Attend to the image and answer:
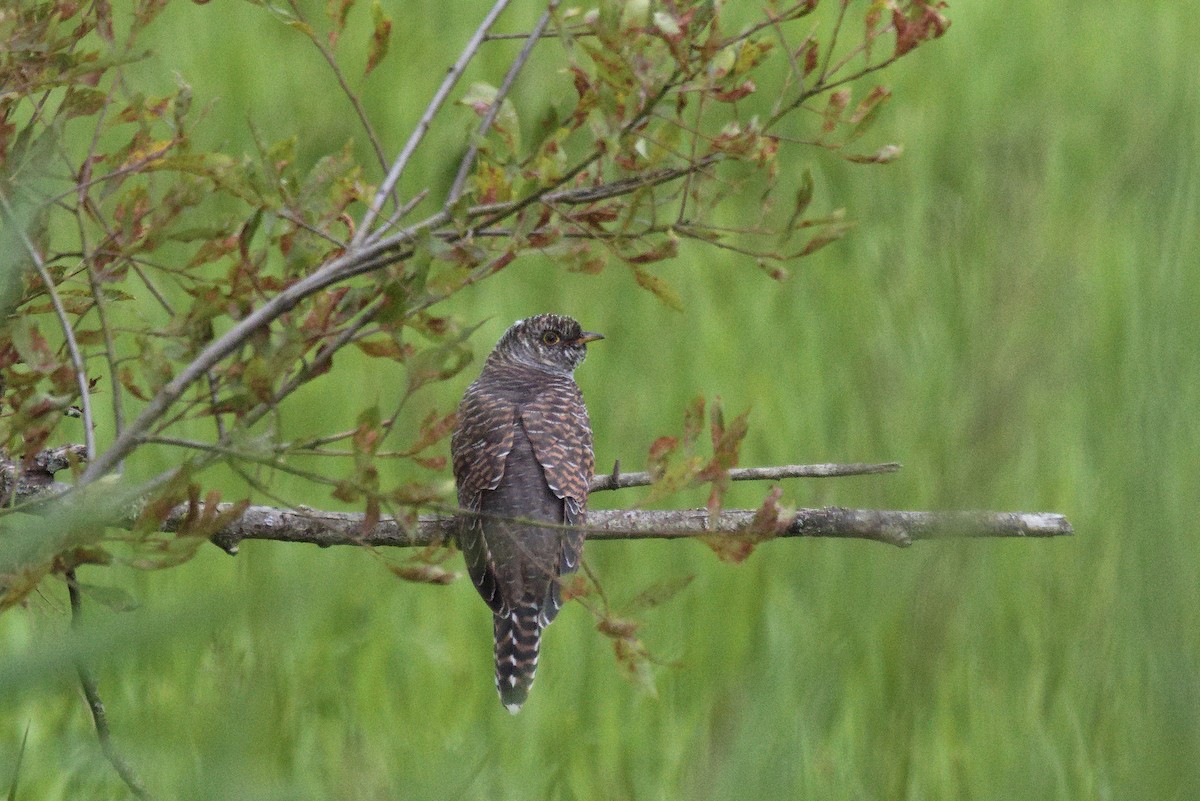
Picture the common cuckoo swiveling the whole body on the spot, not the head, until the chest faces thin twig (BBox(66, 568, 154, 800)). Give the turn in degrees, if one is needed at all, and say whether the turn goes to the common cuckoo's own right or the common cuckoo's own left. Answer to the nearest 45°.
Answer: approximately 90° to the common cuckoo's own left

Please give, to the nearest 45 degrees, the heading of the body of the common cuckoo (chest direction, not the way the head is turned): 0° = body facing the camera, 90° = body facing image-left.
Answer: approximately 180°

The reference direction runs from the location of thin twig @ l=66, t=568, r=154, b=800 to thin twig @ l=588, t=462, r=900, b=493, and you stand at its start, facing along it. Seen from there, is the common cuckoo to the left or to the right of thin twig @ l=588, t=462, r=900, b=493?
left

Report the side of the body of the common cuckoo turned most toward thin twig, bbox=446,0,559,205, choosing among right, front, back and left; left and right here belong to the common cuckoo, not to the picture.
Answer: back
